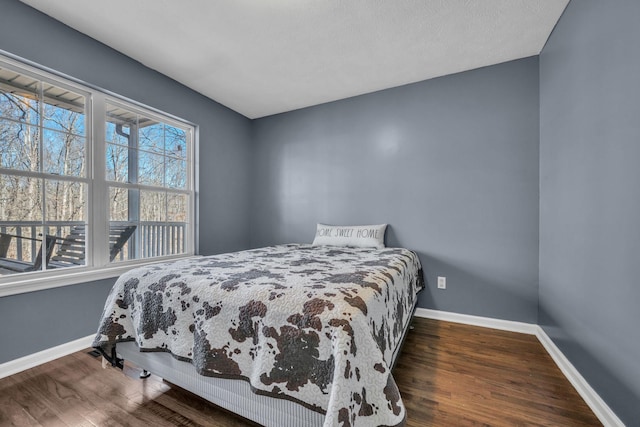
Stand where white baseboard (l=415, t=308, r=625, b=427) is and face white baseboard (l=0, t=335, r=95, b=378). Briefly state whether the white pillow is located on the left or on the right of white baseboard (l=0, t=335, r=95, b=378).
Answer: right

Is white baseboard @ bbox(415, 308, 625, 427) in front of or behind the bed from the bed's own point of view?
behind

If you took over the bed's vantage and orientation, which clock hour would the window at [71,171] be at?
The window is roughly at 3 o'clock from the bed.

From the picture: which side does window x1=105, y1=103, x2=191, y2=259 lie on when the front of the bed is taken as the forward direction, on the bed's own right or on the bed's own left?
on the bed's own right

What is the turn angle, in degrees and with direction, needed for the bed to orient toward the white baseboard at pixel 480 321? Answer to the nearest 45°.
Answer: approximately 135° to its left

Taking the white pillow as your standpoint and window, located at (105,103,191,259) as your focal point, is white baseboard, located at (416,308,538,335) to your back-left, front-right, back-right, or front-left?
back-left

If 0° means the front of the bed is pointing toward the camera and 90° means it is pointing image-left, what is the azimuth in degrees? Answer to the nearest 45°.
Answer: approximately 45°
